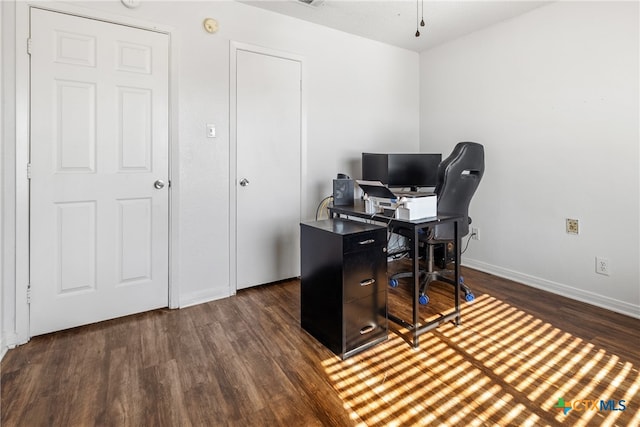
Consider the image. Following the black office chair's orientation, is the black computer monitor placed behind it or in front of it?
in front

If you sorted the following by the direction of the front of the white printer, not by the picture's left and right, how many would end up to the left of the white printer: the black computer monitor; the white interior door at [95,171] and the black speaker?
0

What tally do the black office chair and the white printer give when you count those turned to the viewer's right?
0

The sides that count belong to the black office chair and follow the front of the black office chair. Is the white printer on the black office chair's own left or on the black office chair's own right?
on the black office chair's own left

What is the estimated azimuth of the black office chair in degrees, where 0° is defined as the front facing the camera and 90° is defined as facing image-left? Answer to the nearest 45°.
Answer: approximately 135°

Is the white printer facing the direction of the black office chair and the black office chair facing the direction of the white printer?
no
